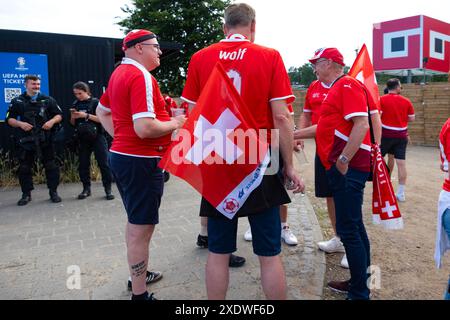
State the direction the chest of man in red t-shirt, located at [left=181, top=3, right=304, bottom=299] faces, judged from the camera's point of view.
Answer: away from the camera

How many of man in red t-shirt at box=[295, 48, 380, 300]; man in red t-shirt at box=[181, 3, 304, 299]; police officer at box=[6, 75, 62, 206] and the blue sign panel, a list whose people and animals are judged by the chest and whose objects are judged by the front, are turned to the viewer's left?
1

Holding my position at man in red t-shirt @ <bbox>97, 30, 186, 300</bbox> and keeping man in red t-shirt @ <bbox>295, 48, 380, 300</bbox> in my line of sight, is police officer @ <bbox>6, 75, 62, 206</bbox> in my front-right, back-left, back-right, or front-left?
back-left

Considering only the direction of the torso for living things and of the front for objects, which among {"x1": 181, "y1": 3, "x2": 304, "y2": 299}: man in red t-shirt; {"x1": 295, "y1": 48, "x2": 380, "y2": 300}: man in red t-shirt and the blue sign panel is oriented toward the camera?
the blue sign panel

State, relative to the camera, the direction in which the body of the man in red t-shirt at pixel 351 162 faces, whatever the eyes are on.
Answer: to the viewer's left

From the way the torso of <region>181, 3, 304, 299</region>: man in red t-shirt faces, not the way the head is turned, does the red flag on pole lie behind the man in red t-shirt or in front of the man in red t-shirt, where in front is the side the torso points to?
in front

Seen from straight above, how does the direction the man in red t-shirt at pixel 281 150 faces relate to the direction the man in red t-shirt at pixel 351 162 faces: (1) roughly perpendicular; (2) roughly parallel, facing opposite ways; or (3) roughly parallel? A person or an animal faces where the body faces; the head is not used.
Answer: roughly perpendicular

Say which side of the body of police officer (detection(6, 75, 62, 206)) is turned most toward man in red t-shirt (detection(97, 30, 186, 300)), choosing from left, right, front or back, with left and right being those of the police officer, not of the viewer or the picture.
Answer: front

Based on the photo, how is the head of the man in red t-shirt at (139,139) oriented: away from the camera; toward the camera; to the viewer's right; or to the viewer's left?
to the viewer's right

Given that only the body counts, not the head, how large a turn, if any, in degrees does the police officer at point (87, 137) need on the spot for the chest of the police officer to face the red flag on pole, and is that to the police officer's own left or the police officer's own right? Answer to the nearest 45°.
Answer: approximately 90° to the police officer's own left

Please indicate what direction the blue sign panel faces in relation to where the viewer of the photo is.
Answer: facing the viewer

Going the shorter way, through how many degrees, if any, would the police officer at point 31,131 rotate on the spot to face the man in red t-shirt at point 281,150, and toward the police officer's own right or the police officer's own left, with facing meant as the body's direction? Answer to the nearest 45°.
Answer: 0° — they already face them
